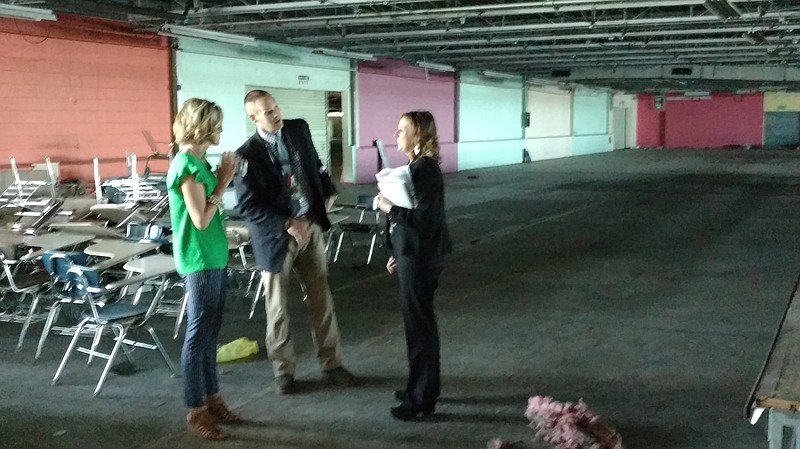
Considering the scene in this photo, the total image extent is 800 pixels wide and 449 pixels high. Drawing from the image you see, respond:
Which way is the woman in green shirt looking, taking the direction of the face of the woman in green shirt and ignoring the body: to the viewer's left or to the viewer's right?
to the viewer's right

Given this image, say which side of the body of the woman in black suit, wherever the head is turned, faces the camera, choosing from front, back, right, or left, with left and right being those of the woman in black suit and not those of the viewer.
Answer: left

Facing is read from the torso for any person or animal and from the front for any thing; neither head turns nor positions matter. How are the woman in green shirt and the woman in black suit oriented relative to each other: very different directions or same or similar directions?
very different directions

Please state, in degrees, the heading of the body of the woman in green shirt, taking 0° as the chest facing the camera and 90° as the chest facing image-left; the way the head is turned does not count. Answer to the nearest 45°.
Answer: approximately 270°

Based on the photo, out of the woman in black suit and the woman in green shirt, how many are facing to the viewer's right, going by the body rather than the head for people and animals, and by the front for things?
1

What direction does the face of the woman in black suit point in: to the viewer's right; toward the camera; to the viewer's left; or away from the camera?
to the viewer's left

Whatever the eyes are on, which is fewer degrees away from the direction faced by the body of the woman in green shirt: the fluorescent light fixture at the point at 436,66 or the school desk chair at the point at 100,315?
the fluorescent light fixture
